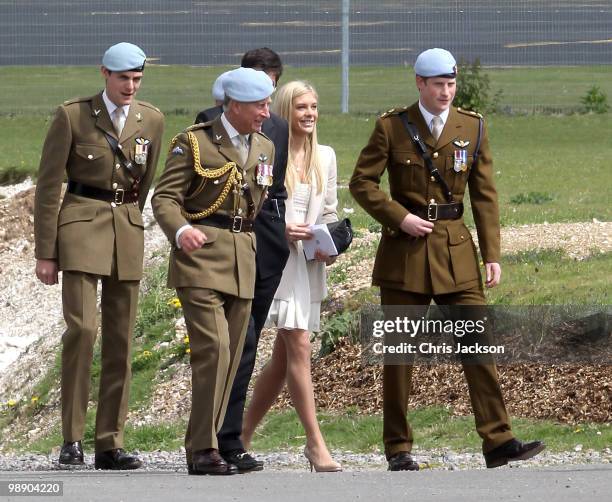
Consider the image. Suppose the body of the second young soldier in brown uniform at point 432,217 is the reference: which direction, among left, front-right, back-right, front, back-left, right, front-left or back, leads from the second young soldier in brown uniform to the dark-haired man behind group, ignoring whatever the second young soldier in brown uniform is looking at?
back-right

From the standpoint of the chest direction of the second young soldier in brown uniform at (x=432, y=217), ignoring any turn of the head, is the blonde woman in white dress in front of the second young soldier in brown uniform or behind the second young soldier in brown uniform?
behind

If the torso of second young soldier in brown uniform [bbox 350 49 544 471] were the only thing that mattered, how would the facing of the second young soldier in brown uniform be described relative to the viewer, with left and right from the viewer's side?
facing the viewer and to the right of the viewer

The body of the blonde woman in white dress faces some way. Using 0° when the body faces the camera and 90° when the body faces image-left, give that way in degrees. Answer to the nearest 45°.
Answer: approximately 315°

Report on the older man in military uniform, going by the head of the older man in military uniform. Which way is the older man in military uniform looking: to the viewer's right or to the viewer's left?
to the viewer's right

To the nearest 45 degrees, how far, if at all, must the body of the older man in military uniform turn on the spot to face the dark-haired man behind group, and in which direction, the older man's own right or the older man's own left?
approximately 90° to the older man's own left

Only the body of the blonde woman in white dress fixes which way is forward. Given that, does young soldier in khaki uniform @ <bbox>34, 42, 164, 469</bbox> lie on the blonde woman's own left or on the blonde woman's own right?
on the blonde woman's own right
